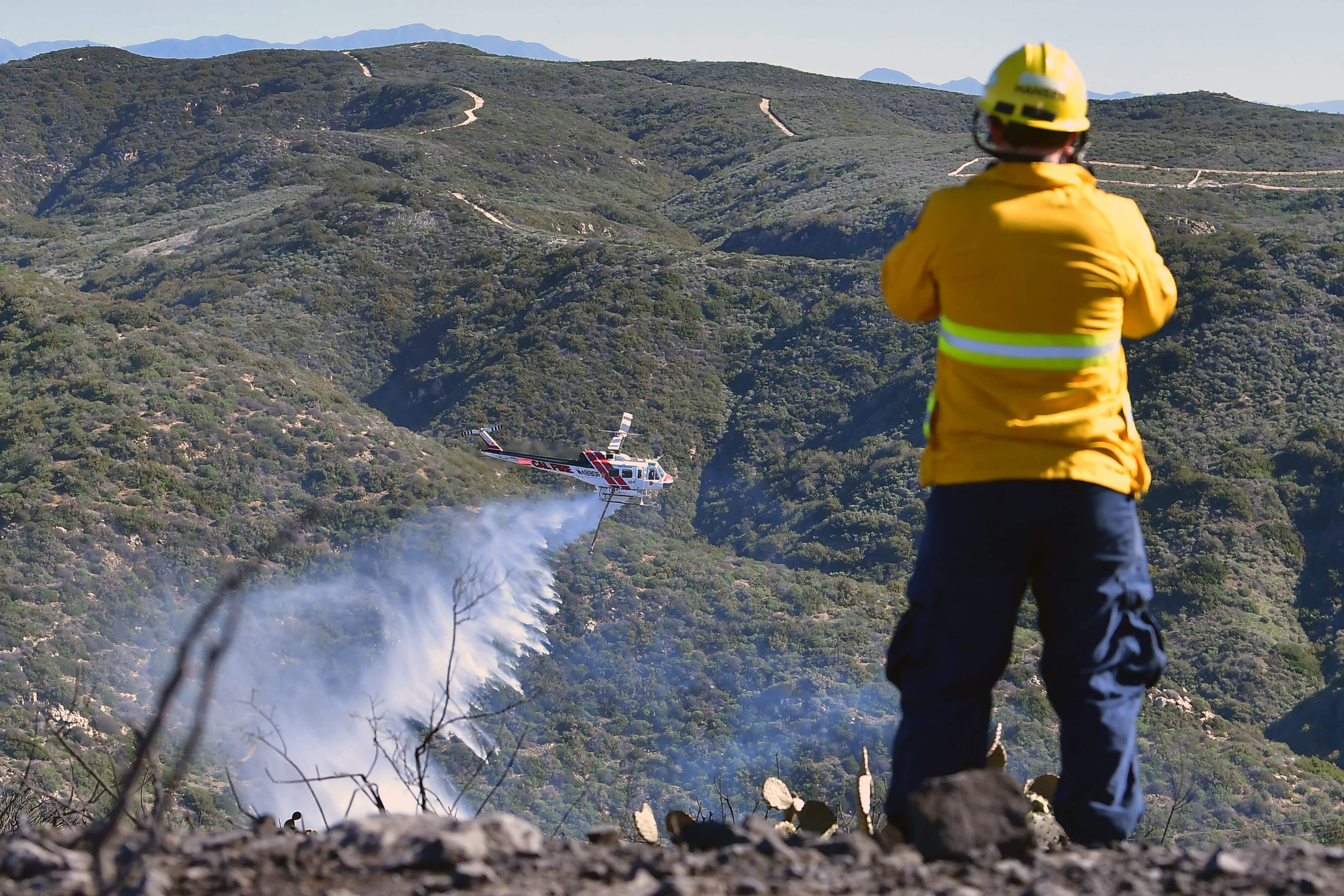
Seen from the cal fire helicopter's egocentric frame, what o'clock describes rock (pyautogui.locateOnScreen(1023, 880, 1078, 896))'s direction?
The rock is roughly at 3 o'clock from the cal fire helicopter.

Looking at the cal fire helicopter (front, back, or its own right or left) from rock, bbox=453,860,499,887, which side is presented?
right

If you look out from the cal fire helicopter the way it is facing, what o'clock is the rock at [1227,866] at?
The rock is roughly at 3 o'clock from the cal fire helicopter.

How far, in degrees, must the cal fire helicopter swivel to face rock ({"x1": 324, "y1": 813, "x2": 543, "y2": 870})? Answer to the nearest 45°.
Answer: approximately 90° to its right

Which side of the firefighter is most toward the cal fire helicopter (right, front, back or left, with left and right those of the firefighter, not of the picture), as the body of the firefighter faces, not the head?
front

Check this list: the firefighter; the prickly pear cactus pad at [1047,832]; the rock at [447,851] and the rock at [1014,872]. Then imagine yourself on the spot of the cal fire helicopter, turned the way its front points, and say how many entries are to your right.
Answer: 4

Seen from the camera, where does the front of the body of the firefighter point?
away from the camera

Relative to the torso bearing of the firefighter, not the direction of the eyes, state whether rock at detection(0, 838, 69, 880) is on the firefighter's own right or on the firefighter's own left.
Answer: on the firefighter's own left

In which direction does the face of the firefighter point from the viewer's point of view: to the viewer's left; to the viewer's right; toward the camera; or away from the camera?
away from the camera

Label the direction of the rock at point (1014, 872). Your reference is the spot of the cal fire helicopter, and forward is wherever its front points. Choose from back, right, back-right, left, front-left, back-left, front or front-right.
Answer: right

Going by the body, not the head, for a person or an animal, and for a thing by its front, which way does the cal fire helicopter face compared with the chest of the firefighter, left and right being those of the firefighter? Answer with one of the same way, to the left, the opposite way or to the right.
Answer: to the right

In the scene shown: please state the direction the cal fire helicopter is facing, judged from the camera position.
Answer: facing to the right of the viewer

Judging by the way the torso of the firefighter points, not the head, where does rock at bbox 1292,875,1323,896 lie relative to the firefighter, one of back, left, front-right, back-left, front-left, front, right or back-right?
back-right

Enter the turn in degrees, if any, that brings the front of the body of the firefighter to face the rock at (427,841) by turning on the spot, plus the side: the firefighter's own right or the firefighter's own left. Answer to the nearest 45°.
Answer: approximately 135° to the firefighter's own left

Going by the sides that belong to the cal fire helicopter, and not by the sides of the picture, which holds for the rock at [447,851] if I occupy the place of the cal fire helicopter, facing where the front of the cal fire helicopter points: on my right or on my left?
on my right

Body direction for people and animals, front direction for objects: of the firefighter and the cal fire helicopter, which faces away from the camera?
the firefighter
